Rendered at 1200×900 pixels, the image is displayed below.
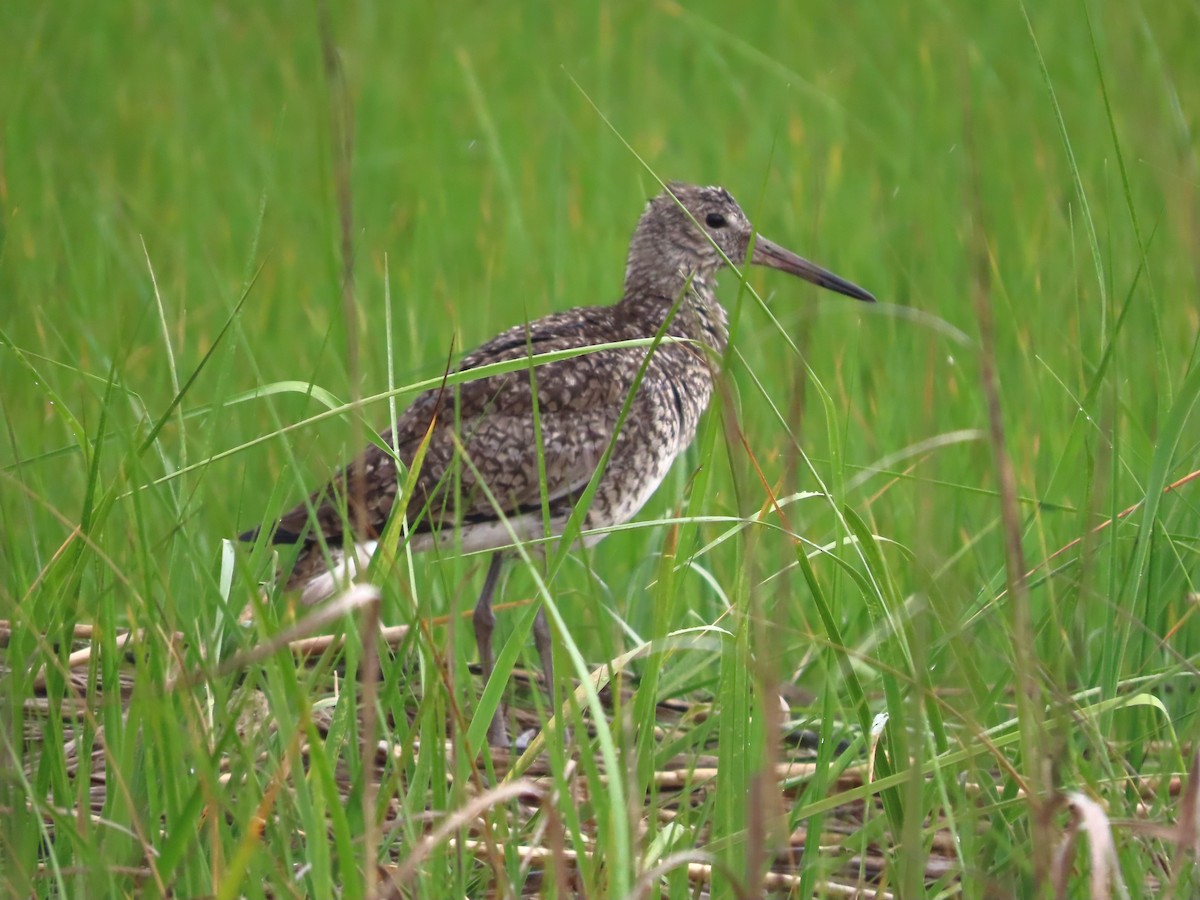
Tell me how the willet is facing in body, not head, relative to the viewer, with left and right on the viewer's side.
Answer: facing to the right of the viewer
